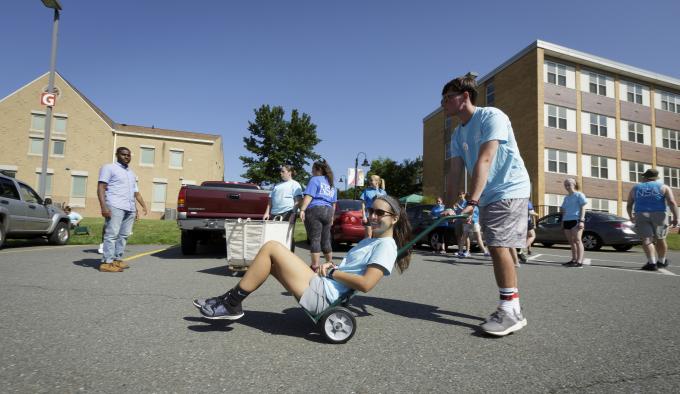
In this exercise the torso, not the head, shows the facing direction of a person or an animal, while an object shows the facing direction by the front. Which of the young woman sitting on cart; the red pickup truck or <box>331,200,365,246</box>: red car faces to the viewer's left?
the young woman sitting on cart

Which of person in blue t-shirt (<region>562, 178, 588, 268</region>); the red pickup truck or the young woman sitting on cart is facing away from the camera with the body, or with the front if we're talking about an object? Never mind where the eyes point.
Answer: the red pickup truck

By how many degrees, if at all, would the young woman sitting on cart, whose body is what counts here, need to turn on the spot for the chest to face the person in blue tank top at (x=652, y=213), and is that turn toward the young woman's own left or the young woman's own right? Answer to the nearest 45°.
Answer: approximately 135° to the young woman's own right

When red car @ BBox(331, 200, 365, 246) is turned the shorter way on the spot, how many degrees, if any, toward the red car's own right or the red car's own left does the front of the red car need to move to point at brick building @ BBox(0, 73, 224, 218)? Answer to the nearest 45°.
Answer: approximately 45° to the red car's own left

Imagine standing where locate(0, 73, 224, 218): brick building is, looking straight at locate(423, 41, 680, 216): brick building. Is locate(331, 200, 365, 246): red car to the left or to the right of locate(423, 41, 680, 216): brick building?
right

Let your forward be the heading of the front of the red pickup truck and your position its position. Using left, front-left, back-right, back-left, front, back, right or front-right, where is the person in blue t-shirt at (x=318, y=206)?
back-right

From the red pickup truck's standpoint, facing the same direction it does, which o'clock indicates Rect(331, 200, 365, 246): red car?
The red car is roughly at 2 o'clock from the red pickup truck.

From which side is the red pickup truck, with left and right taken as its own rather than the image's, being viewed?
back

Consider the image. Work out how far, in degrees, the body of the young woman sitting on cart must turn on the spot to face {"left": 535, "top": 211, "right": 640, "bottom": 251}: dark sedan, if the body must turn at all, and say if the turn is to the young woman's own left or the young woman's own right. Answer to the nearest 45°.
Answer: approximately 135° to the young woman's own right

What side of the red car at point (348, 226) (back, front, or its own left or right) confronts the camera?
back
